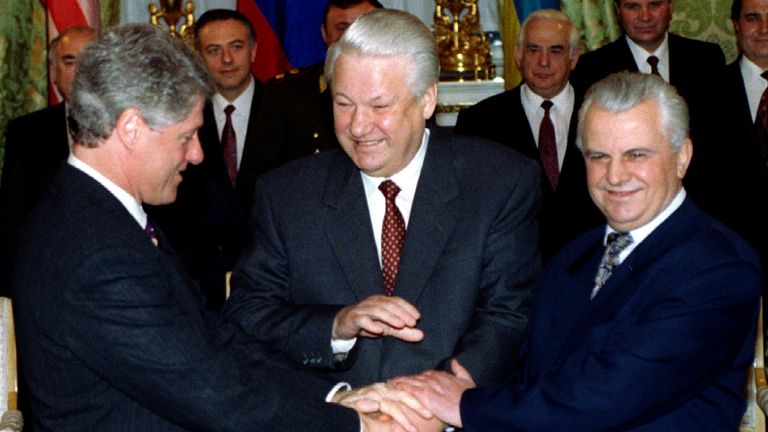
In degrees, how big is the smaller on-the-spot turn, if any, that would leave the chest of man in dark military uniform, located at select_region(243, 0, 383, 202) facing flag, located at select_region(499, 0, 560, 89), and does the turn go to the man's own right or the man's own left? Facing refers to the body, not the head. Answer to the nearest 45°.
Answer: approximately 135° to the man's own left

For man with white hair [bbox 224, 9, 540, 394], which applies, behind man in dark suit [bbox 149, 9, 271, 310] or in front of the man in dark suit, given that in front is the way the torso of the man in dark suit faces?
in front

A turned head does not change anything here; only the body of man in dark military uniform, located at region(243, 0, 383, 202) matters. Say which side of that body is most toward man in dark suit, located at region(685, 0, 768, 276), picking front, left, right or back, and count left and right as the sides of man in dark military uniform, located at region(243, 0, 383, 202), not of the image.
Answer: left

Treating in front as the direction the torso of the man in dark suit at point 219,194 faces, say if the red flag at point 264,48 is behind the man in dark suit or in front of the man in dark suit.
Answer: behind

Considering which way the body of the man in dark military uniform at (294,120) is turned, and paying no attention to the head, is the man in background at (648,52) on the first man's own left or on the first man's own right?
on the first man's own left

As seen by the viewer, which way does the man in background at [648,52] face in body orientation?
toward the camera

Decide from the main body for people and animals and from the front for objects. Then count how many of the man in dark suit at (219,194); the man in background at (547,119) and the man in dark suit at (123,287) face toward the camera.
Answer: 2

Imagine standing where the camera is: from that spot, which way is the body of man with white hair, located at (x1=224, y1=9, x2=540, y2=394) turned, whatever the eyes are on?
toward the camera

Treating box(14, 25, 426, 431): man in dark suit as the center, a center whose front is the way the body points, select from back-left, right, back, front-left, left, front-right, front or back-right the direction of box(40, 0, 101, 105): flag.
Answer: left

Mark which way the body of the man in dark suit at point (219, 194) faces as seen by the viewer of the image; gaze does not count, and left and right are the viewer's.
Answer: facing the viewer

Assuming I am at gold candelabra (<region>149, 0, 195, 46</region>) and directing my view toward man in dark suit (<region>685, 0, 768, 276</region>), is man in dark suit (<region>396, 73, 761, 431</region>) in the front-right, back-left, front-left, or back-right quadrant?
front-right

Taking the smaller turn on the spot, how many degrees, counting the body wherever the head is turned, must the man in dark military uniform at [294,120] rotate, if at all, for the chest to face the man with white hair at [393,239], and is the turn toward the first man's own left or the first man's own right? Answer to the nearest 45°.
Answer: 0° — they already face them

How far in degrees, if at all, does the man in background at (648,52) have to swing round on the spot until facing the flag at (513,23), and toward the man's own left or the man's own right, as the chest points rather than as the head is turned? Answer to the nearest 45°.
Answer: approximately 135° to the man's own right

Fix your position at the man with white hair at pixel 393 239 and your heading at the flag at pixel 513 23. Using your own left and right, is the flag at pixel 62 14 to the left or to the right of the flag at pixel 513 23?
left
